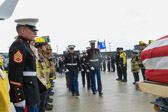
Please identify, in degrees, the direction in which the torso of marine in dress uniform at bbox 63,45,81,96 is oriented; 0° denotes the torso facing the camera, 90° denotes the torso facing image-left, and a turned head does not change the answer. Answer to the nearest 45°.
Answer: approximately 0°

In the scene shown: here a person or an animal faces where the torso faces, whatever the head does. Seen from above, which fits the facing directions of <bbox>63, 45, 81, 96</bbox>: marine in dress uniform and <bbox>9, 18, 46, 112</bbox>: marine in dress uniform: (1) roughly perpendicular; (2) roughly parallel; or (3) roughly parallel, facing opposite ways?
roughly perpendicular

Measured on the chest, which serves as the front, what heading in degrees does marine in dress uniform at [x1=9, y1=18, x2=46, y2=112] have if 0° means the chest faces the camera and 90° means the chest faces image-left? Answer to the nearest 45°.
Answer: approximately 270°

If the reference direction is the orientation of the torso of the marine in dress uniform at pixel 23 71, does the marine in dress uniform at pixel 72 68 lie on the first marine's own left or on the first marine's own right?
on the first marine's own left

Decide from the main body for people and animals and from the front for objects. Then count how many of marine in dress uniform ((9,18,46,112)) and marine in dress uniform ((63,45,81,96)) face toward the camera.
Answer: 1
